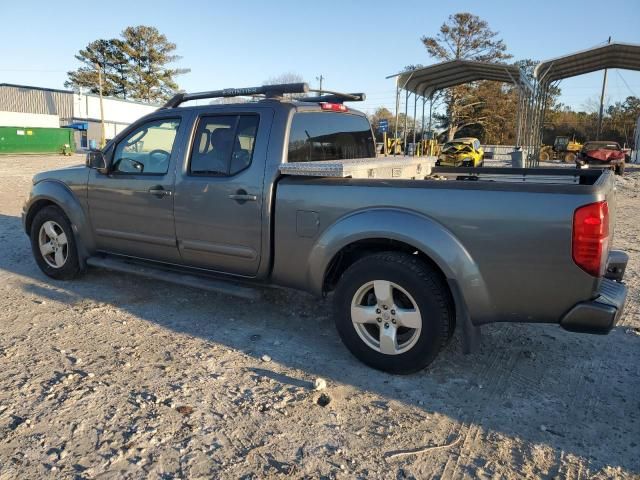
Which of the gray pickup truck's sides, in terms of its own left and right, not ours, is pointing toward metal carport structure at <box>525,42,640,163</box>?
right

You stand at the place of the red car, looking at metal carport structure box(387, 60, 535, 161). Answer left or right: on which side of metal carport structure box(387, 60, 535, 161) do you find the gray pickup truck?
left

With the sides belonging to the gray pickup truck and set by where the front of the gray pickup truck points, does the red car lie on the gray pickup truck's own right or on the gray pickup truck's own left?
on the gray pickup truck's own right

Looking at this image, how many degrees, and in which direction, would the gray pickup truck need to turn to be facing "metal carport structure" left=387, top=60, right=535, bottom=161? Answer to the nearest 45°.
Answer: approximately 45° to its right

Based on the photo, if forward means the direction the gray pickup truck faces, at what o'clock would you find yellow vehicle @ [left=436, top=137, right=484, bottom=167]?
The yellow vehicle is roughly at 2 o'clock from the gray pickup truck.

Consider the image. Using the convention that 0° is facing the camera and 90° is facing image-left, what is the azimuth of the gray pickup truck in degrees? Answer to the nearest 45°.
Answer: approximately 135°
